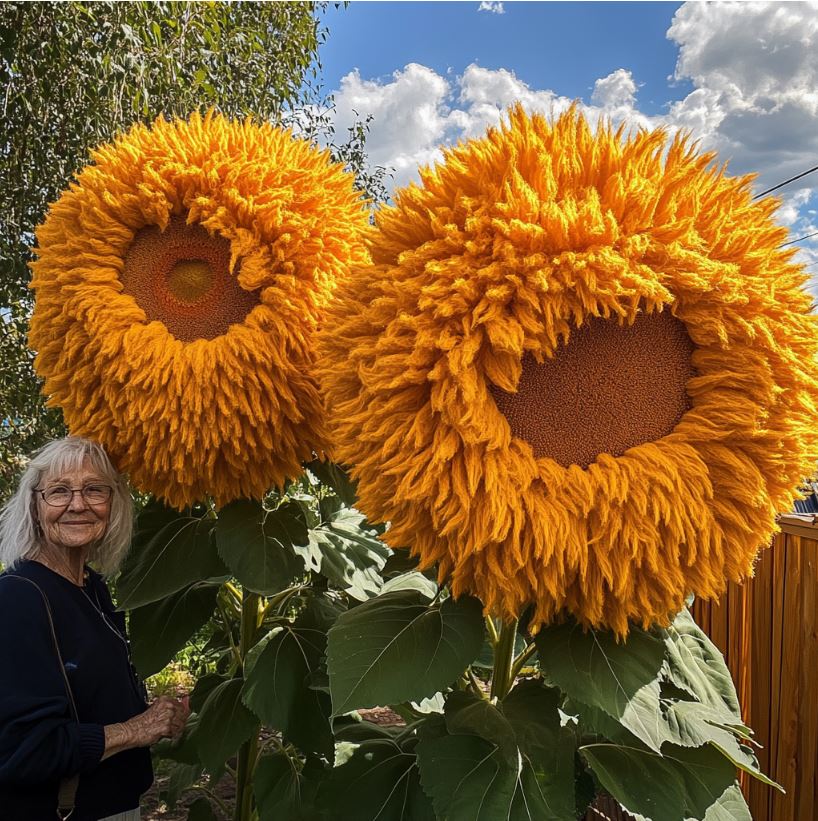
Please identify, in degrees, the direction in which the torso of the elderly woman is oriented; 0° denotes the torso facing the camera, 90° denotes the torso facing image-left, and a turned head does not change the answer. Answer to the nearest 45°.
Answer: approximately 315°

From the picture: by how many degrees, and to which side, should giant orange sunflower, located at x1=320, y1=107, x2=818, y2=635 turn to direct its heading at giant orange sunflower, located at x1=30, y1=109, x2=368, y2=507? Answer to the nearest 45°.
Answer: approximately 90° to its right

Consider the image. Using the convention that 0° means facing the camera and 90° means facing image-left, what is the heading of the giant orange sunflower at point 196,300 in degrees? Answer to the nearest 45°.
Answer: approximately 0°

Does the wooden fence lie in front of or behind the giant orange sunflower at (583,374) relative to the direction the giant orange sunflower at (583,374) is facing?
behind

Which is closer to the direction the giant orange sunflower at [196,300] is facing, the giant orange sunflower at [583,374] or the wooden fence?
the giant orange sunflower

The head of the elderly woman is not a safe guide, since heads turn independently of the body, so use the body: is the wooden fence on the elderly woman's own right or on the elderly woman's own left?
on the elderly woman's own left

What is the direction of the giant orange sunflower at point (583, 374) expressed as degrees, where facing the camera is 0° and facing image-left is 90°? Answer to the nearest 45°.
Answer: approximately 0°

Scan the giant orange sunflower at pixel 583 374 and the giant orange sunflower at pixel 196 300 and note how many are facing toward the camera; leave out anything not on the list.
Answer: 2
